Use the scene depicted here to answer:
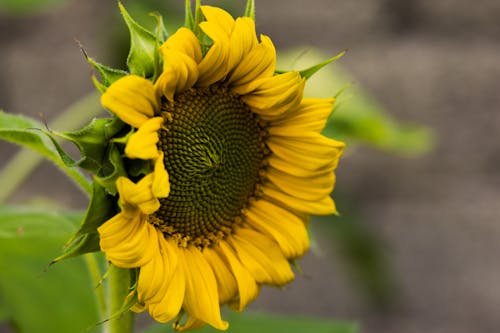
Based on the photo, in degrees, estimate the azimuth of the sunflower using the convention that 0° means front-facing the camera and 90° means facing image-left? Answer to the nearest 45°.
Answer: approximately 315°
